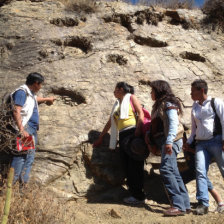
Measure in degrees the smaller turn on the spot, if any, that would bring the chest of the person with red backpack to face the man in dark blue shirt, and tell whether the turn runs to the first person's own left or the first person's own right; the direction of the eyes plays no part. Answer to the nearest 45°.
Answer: approximately 45° to the first person's own right

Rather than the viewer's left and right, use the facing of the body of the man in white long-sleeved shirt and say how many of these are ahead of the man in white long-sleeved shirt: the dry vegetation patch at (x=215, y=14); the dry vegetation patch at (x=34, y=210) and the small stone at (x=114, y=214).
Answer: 2

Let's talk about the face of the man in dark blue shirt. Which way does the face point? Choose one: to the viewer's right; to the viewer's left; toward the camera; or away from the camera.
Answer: to the viewer's right

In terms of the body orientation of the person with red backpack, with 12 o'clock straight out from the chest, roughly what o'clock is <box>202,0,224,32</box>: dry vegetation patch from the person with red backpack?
The dry vegetation patch is roughly at 5 o'clock from the person with red backpack.

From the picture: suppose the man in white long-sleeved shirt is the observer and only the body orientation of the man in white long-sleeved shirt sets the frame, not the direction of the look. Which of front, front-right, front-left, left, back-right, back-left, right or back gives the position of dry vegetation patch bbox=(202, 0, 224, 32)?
back-right

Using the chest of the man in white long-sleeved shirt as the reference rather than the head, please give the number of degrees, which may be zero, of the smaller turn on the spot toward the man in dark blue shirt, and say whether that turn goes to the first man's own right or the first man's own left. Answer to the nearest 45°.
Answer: approximately 45° to the first man's own right

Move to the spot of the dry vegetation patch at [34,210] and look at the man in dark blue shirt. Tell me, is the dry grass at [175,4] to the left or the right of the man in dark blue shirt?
right

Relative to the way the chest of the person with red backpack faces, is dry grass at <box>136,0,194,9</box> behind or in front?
behind

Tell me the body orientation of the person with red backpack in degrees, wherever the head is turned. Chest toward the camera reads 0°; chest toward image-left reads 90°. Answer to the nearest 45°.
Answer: approximately 45°

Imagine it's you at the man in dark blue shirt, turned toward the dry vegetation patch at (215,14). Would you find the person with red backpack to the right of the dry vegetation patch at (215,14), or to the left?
right

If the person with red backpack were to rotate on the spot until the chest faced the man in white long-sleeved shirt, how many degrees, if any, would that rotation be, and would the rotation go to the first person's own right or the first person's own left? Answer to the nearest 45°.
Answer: approximately 135° to the first person's own left

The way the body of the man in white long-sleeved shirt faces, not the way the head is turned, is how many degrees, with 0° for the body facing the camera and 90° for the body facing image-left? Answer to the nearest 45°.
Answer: approximately 45°
